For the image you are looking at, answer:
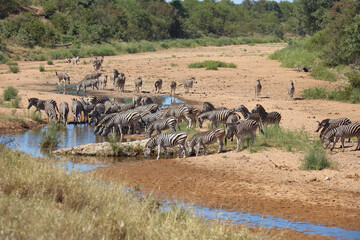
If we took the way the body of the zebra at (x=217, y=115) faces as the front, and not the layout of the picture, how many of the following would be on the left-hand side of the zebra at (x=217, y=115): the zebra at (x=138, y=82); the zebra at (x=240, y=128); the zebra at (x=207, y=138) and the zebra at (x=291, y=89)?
2

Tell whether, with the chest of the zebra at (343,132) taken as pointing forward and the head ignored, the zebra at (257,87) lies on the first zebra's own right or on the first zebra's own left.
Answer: on the first zebra's own right

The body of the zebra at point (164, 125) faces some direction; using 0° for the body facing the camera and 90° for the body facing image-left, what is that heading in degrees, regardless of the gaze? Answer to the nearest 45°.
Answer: approximately 90°

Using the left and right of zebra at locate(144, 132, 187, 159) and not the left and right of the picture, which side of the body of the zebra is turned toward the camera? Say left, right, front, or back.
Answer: left

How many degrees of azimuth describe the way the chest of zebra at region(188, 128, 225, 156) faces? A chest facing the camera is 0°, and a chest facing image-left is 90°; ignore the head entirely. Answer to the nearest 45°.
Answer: approximately 90°

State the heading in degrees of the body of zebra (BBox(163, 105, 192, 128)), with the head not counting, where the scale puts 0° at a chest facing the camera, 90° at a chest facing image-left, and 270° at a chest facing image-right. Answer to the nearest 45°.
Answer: approximately 90°

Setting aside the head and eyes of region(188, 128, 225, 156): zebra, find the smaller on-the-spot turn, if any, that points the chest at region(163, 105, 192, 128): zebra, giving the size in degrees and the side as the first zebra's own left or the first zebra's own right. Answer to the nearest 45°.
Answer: approximately 90° to the first zebra's own right

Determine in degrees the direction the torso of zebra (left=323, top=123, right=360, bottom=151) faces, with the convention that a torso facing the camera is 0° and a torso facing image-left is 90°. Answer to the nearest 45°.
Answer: approximately 90°

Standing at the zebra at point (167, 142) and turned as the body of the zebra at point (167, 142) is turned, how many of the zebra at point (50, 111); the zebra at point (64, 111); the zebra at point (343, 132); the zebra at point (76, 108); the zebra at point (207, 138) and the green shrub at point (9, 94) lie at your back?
2

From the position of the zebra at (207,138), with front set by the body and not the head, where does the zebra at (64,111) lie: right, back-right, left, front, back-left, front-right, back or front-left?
front-right

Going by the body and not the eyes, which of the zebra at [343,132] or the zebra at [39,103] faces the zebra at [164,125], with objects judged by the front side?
the zebra at [343,132]

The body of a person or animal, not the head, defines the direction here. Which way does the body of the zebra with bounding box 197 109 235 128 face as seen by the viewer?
to the viewer's left

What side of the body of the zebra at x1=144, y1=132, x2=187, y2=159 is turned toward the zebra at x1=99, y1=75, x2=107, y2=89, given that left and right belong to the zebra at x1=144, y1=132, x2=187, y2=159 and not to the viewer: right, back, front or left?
right
